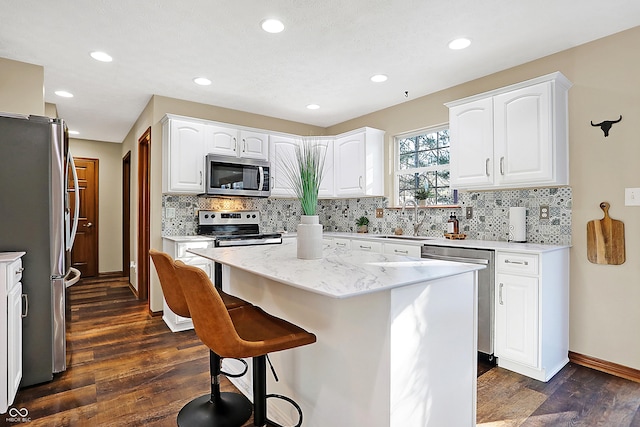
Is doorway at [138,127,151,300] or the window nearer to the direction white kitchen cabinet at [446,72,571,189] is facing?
the doorway

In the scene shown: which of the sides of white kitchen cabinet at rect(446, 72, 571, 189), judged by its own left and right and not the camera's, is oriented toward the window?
right

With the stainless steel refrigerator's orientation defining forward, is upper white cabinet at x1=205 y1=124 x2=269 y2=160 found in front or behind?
in front

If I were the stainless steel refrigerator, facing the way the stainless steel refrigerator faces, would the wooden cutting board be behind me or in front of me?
in front

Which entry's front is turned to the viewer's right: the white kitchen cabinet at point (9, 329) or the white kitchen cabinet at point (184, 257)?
the white kitchen cabinet at point (9, 329)

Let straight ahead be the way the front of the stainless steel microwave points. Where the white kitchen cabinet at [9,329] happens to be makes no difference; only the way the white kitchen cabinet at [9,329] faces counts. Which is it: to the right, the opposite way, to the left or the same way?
to the left

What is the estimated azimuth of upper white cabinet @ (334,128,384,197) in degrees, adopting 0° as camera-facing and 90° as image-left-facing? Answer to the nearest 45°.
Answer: approximately 45°

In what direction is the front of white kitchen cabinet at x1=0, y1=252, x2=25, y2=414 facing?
to the viewer's right

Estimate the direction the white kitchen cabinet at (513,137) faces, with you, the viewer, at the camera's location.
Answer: facing the viewer and to the left of the viewer

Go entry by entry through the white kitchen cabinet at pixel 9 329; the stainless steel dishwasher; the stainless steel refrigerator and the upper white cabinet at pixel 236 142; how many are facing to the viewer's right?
2

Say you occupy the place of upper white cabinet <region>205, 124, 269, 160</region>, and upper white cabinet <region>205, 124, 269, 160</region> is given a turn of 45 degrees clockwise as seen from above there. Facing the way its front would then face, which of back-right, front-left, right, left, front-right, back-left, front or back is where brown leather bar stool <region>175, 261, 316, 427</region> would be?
front-left

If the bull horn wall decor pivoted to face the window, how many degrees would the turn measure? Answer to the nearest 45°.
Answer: approximately 90° to its right

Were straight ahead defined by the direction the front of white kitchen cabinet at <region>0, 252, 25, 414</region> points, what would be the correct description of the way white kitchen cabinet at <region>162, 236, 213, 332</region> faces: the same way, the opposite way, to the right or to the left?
to the right

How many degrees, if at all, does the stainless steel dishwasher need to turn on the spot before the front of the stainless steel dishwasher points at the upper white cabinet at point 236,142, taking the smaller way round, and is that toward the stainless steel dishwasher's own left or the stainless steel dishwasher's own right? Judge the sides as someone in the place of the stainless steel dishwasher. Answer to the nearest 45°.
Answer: approximately 45° to the stainless steel dishwasher's own right
